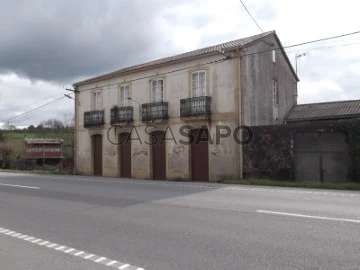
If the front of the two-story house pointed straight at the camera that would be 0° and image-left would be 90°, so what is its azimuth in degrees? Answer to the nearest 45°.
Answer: approximately 45°

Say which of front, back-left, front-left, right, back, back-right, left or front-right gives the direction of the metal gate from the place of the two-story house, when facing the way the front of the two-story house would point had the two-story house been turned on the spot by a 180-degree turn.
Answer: right
